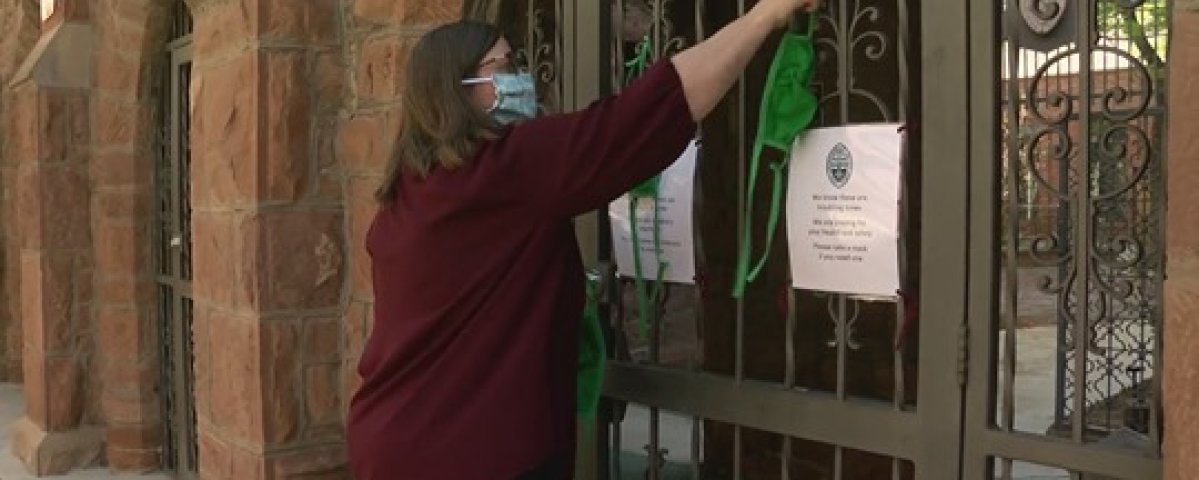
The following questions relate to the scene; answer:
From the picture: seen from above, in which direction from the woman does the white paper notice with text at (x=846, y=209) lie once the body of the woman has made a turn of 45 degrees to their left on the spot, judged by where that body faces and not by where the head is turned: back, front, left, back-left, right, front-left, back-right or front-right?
right

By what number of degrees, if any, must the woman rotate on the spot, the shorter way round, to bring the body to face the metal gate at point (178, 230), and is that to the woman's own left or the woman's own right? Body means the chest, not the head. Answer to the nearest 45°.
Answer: approximately 90° to the woman's own left

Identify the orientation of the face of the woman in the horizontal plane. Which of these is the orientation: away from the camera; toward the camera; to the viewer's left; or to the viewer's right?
to the viewer's right

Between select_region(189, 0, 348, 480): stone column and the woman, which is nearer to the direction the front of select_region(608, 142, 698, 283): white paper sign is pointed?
the woman

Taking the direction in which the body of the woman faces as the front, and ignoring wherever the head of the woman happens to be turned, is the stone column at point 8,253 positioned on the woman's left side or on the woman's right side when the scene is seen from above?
on the woman's left side

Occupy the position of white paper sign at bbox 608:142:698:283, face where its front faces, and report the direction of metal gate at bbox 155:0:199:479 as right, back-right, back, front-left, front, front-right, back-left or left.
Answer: back-right

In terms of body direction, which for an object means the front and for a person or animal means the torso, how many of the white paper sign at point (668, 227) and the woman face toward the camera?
1

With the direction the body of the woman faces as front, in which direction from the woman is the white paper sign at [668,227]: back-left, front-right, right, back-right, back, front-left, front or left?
front

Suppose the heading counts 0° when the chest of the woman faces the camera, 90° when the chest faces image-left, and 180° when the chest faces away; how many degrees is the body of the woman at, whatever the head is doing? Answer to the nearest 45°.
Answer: approximately 225°

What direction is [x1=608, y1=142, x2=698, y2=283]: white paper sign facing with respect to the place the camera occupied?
facing the viewer
